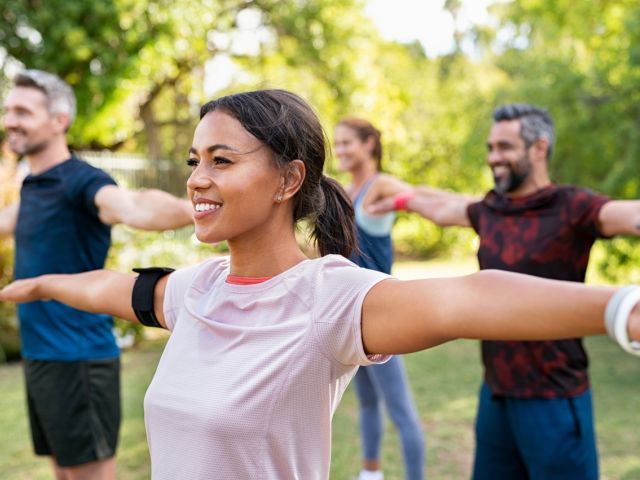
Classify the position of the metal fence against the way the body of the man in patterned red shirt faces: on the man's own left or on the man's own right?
on the man's own right

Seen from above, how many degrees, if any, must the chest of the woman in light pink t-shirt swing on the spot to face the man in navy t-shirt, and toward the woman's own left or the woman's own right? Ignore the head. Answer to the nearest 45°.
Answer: approximately 90° to the woman's own right

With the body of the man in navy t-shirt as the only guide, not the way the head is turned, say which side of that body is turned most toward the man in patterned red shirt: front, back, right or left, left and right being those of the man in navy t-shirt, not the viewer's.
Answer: left

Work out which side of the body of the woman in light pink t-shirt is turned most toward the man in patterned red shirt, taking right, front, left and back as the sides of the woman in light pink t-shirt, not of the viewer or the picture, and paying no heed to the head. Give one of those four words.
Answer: back

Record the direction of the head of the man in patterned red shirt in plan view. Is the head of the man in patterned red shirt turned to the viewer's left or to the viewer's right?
to the viewer's left

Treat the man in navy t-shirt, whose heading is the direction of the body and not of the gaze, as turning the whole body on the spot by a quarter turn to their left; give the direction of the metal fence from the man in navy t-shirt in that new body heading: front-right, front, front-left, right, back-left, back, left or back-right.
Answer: back-left

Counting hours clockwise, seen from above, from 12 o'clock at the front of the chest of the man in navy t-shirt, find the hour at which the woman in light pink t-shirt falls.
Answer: The woman in light pink t-shirt is roughly at 10 o'clock from the man in navy t-shirt.
